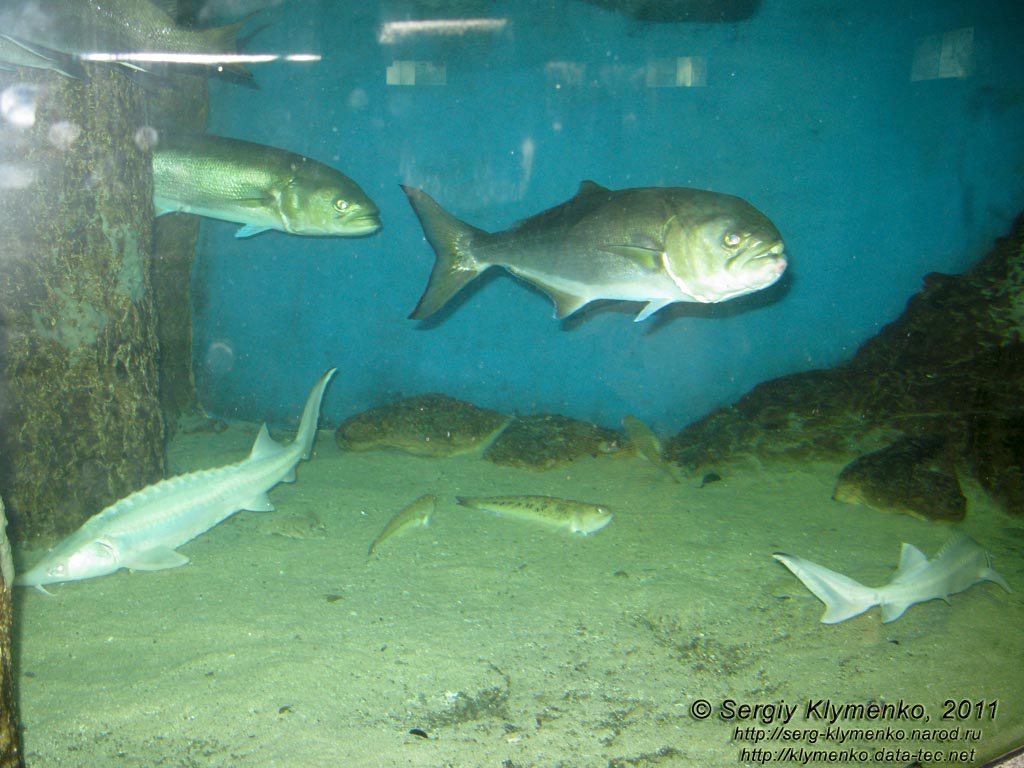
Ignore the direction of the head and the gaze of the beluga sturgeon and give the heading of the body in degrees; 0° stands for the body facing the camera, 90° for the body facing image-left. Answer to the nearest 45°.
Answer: approximately 90°

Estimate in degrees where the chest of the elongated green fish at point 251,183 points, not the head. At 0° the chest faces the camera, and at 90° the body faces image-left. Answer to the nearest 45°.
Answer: approximately 270°

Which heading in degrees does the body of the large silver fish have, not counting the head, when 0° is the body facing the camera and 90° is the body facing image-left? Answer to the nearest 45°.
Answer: approximately 270°

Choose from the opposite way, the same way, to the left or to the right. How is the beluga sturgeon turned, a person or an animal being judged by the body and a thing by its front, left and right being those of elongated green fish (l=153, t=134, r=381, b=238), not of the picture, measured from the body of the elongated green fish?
the opposite way

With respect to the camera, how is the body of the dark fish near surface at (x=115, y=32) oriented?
to the viewer's left
